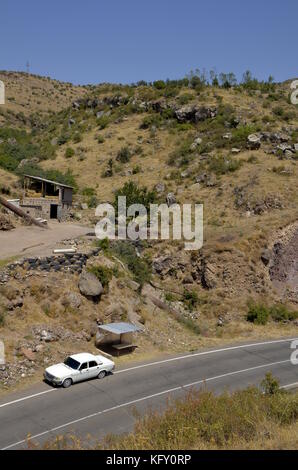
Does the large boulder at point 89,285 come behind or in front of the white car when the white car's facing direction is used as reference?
behind

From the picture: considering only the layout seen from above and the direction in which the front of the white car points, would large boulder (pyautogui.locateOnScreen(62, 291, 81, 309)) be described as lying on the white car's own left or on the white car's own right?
on the white car's own right

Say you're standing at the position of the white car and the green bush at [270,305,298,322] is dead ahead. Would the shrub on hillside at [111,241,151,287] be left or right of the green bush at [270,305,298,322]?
left

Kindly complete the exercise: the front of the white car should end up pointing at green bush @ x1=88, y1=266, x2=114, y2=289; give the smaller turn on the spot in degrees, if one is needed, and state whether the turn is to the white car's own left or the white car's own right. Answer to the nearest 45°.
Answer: approximately 135° to the white car's own right

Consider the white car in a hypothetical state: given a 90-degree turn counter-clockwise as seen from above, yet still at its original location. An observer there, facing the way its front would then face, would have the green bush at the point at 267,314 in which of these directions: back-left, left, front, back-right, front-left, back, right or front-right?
left
